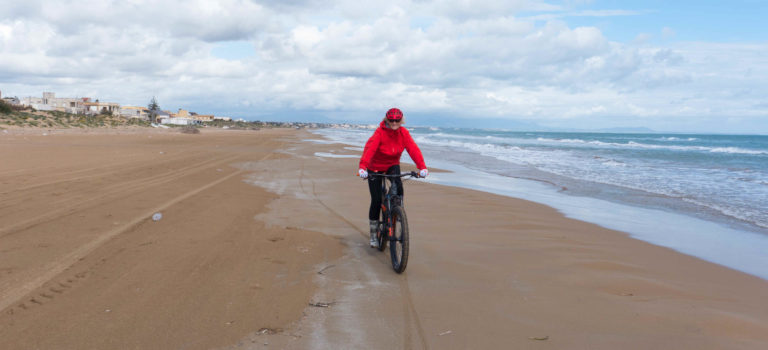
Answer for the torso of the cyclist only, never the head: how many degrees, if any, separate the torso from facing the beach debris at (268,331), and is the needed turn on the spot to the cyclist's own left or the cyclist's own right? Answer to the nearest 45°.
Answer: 0° — they already face it

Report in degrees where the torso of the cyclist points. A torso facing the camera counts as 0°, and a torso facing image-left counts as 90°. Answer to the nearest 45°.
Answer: approximately 0°
